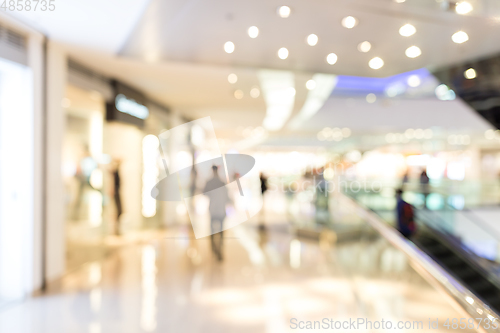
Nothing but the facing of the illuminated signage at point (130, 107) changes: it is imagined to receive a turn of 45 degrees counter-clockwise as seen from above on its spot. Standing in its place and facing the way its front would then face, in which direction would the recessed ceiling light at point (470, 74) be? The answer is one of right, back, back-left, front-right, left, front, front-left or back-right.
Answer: front-right

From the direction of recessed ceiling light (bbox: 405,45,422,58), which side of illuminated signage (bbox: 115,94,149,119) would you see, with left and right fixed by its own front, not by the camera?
front

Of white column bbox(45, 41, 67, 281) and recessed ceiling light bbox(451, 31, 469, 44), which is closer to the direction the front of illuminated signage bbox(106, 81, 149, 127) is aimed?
the recessed ceiling light

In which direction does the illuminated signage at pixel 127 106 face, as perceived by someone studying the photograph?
facing the viewer and to the right of the viewer

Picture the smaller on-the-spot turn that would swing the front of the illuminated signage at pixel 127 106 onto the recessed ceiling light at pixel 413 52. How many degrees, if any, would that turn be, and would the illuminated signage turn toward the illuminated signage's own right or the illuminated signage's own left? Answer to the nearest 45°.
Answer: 0° — it already faces it

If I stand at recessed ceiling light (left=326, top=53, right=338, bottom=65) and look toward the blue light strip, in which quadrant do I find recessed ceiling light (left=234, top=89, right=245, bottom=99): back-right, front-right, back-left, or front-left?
front-left

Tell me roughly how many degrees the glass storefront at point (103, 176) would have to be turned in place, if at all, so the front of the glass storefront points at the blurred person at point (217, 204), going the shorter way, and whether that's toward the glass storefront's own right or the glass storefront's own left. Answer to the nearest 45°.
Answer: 0° — it already faces them

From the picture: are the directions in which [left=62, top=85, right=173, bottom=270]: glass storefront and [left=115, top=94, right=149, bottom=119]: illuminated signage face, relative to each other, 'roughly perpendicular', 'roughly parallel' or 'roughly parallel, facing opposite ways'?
roughly parallel

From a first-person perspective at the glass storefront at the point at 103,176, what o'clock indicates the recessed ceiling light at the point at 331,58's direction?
The recessed ceiling light is roughly at 12 o'clock from the glass storefront.

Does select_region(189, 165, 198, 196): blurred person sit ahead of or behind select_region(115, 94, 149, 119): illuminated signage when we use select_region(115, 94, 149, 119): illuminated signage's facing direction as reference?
ahead

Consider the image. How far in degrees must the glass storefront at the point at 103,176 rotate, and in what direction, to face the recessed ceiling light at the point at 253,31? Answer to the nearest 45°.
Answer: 0° — it already faces it

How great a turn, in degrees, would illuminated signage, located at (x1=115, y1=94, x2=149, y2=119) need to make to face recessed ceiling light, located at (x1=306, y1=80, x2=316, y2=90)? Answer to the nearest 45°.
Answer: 0° — it already faces it

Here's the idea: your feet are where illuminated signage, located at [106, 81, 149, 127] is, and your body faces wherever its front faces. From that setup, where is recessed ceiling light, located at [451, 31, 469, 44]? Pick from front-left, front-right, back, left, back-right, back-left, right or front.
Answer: front

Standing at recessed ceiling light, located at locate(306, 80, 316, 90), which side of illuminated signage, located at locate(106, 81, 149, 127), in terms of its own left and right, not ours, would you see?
front

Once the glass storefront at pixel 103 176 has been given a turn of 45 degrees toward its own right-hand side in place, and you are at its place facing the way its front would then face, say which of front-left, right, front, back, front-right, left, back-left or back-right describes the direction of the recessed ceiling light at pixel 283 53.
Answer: front-left

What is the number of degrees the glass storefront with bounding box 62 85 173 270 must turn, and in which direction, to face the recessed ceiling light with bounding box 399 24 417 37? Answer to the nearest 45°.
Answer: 0° — it already faces it
